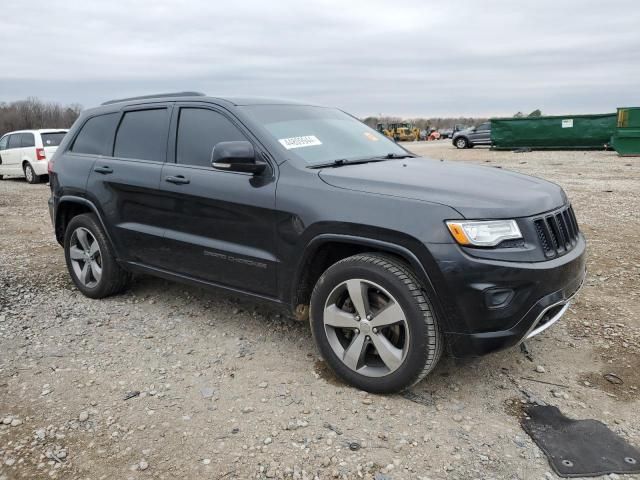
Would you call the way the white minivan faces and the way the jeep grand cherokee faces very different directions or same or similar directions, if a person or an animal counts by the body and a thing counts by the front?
very different directions

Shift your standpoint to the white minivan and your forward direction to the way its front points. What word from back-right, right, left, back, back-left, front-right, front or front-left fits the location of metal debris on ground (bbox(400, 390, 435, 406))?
back-left

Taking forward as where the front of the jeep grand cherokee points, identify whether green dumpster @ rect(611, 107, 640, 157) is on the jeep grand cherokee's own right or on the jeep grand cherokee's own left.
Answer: on the jeep grand cherokee's own left

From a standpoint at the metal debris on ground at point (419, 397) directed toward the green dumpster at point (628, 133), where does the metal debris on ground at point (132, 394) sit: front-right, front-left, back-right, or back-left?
back-left

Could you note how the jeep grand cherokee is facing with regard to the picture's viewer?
facing the viewer and to the right of the viewer

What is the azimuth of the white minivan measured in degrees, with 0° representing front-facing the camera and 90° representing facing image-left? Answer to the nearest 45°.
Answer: approximately 135°

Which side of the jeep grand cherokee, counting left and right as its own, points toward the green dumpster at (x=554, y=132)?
left

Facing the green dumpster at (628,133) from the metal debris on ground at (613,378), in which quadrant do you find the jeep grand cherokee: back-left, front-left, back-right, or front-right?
back-left

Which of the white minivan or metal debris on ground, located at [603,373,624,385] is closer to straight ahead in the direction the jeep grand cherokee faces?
the metal debris on ground

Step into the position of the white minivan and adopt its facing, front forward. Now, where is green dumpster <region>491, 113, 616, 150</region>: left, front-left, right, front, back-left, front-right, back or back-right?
back-right

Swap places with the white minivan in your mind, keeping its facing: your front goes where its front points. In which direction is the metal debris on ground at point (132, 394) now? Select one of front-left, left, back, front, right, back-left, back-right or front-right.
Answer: back-left

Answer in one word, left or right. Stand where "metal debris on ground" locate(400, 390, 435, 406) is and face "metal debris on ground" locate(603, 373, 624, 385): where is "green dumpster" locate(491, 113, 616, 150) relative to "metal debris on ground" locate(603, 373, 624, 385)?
left
